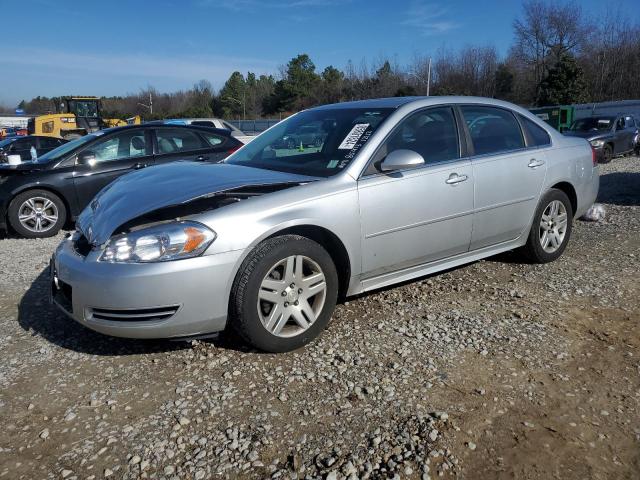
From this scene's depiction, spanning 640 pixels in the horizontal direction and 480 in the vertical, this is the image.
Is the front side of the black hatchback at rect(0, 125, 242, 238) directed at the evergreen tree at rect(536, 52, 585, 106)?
no

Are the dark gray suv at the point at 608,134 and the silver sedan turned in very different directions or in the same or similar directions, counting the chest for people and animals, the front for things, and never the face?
same or similar directions

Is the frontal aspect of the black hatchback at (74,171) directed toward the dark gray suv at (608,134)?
no

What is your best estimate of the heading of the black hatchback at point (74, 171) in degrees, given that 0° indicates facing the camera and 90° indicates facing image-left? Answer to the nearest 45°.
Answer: approximately 90°

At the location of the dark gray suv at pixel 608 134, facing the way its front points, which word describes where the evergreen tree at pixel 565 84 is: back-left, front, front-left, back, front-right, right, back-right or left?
back-right

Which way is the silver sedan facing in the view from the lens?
facing the viewer and to the left of the viewer

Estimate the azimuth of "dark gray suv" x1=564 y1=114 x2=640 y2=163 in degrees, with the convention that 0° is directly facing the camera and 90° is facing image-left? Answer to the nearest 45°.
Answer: approximately 45°

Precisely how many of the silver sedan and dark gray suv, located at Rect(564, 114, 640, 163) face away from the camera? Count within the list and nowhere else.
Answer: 0

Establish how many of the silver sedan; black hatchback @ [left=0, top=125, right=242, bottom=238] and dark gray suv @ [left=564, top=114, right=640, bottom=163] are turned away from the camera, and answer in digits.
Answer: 0

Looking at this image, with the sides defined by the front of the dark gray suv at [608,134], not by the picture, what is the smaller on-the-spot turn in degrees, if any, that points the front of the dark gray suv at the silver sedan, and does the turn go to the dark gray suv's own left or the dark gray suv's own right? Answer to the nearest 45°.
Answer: approximately 45° to the dark gray suv's own left

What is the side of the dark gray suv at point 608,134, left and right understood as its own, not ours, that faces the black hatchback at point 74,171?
front
